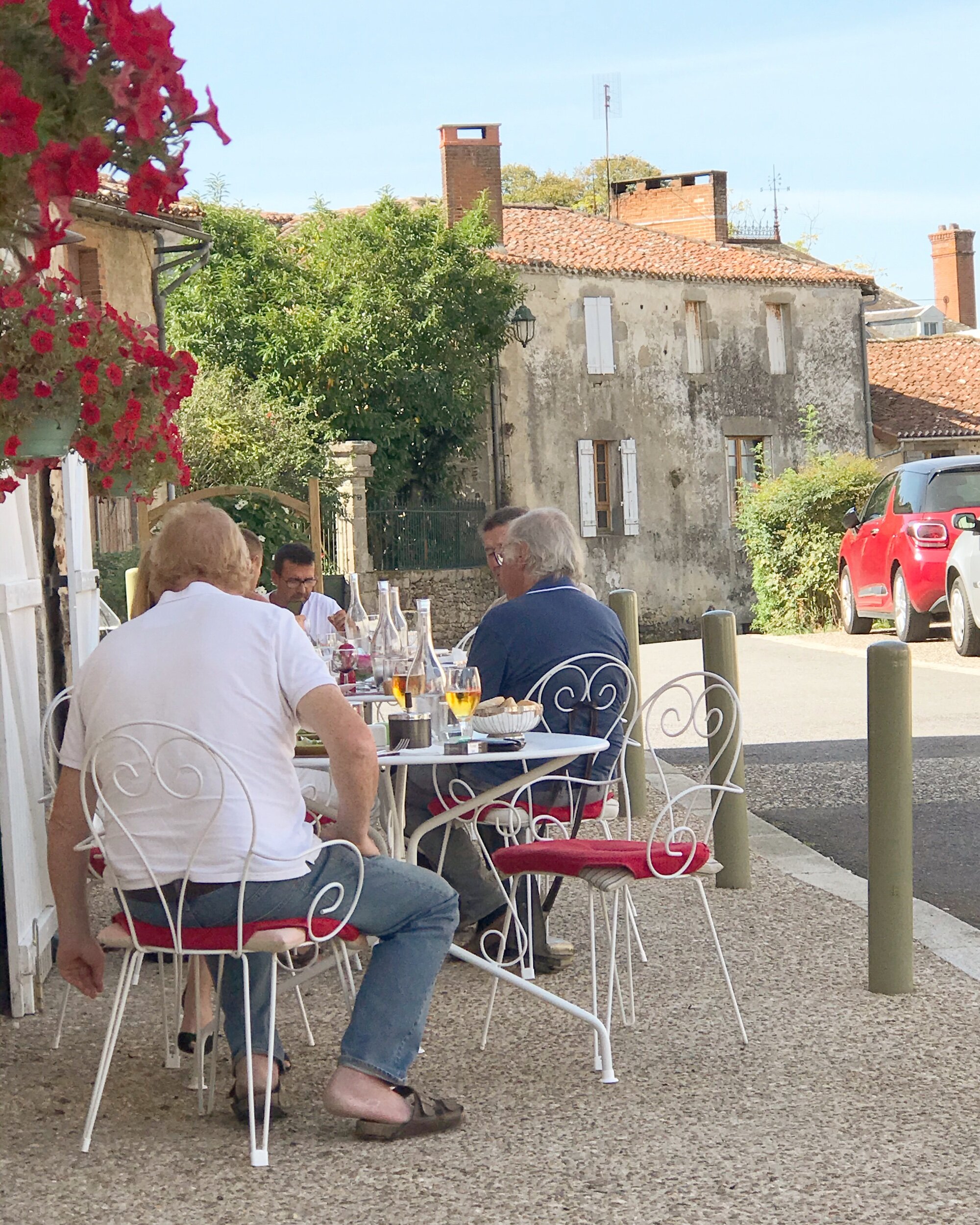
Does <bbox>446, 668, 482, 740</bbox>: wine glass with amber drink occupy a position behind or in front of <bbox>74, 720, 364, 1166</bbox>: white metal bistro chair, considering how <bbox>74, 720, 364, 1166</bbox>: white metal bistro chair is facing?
in front

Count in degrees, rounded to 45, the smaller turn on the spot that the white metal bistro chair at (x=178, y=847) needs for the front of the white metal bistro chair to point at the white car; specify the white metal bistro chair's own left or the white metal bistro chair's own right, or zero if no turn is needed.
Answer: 0° — it already faces it

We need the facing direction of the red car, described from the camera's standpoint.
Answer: facing away from the viewer and to the left of the viewer

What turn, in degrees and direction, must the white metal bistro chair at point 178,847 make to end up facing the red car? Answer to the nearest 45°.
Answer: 0° — it already faces it

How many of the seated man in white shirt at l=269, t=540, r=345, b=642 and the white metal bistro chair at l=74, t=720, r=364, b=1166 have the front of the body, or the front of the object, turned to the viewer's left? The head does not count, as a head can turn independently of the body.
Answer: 0

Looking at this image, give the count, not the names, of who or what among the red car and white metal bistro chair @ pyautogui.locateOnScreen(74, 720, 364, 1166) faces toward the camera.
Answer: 0

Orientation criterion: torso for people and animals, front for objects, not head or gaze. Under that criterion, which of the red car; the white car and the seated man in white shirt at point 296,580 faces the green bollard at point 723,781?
the seated man in white shirt

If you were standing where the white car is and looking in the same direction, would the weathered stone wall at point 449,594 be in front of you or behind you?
in front

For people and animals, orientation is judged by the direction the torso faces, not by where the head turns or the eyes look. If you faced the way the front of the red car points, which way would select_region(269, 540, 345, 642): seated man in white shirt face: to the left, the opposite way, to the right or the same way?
the opposite way

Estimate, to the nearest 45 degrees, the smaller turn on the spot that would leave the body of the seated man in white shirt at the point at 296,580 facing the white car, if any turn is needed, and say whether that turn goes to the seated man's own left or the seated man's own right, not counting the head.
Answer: approximately 90° to the seated man's own left

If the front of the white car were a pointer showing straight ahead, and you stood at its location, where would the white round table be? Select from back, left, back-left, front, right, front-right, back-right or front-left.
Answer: back-left

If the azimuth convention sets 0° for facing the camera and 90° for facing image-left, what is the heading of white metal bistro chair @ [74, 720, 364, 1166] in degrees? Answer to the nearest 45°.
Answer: approximately 225°

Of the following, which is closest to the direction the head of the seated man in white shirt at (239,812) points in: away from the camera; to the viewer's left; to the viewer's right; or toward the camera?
away from the camera
